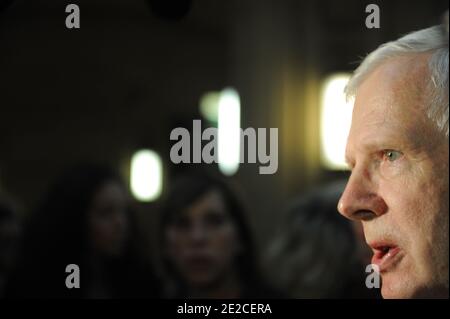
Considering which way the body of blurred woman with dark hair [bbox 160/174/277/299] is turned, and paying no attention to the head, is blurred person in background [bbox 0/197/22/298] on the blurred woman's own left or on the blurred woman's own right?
on the blurred woman's own right

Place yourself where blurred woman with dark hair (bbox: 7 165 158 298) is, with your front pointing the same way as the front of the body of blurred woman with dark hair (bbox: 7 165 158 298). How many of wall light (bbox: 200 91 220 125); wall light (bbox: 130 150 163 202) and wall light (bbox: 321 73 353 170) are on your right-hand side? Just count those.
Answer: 0

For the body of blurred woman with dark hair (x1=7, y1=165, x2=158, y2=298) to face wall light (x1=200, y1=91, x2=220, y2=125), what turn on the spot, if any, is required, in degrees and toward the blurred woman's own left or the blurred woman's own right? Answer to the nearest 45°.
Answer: approximately 135° to the blurred woman's own left

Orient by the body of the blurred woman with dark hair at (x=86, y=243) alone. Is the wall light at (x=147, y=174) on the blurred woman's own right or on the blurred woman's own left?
on the blurred woman's own left

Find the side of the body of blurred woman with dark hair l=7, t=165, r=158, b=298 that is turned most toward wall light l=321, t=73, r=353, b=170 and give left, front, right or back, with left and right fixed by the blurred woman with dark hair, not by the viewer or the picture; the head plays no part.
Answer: left

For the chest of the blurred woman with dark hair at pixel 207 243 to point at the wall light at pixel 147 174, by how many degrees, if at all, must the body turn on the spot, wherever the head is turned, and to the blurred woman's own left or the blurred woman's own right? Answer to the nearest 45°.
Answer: approximately 180°

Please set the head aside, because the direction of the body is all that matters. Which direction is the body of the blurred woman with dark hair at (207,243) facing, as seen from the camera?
toward the camera

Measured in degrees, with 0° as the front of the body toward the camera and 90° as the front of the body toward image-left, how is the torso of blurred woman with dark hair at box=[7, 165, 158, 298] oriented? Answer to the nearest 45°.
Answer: approximately 315°

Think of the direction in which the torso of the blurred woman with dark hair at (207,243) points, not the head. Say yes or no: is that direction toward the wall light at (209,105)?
no

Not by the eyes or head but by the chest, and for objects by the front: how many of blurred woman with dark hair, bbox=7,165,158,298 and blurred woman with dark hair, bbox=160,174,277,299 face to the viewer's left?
0

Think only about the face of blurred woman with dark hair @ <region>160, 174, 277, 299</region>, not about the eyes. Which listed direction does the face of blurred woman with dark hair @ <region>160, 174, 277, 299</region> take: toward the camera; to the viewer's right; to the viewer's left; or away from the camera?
toward the camera
